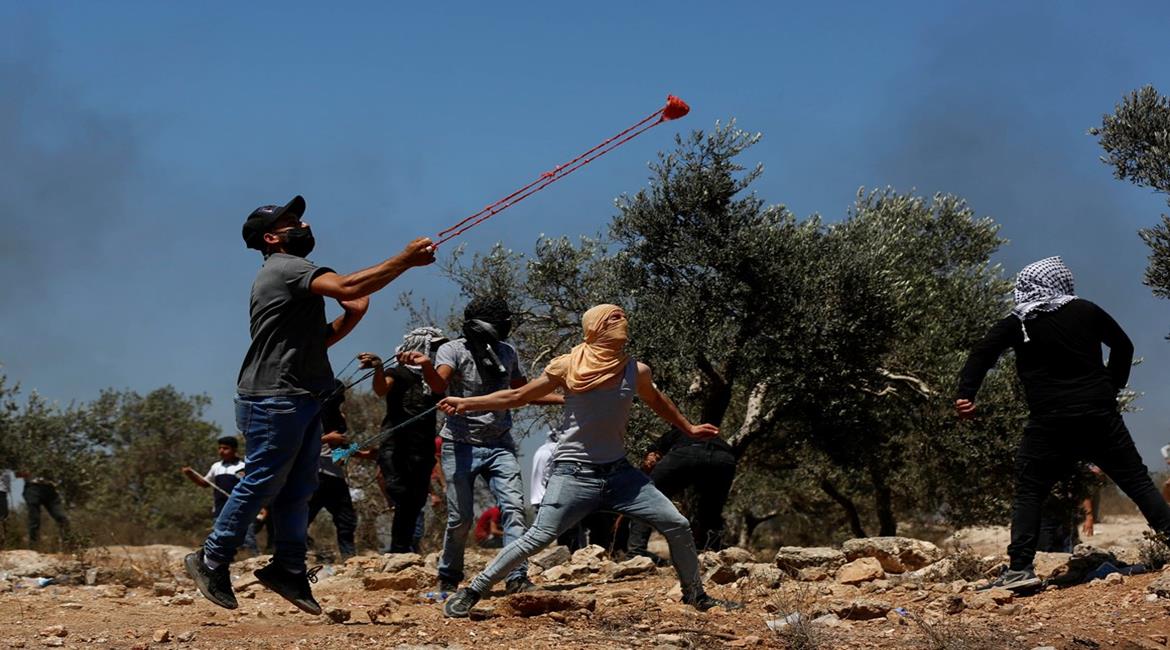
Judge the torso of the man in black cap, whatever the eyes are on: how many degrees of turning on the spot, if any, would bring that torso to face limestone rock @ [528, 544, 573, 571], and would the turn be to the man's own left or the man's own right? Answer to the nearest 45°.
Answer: approximately 45° to the man's own left

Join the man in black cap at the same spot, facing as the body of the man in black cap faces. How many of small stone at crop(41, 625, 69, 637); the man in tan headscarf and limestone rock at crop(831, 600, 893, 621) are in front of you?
2

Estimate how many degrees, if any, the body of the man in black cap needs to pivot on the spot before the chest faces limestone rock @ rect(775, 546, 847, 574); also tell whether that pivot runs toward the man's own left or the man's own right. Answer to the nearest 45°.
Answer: approximately 45° to the man's own left

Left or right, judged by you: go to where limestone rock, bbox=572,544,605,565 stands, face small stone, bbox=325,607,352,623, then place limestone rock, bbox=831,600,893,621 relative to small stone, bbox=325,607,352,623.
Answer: left

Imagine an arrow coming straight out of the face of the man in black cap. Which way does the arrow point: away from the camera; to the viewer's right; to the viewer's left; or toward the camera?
to the viewer's right

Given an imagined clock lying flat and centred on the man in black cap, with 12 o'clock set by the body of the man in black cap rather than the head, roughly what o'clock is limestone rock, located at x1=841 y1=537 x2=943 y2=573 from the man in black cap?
The limestone rock is roughly at 11 o'clock from the man in black cap.

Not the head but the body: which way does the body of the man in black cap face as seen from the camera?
to the viewer's right

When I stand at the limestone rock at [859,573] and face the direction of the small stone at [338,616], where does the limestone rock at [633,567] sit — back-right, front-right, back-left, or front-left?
front-right
